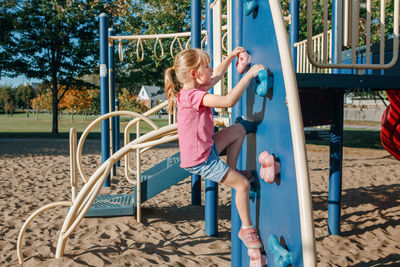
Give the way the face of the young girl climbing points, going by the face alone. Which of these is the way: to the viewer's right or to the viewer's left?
to the viewer's right

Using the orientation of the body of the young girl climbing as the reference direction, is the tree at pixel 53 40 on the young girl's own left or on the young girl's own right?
on the young girl's own left

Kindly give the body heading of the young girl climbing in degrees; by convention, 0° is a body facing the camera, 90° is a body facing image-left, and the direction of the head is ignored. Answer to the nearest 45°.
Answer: approximately 270°
